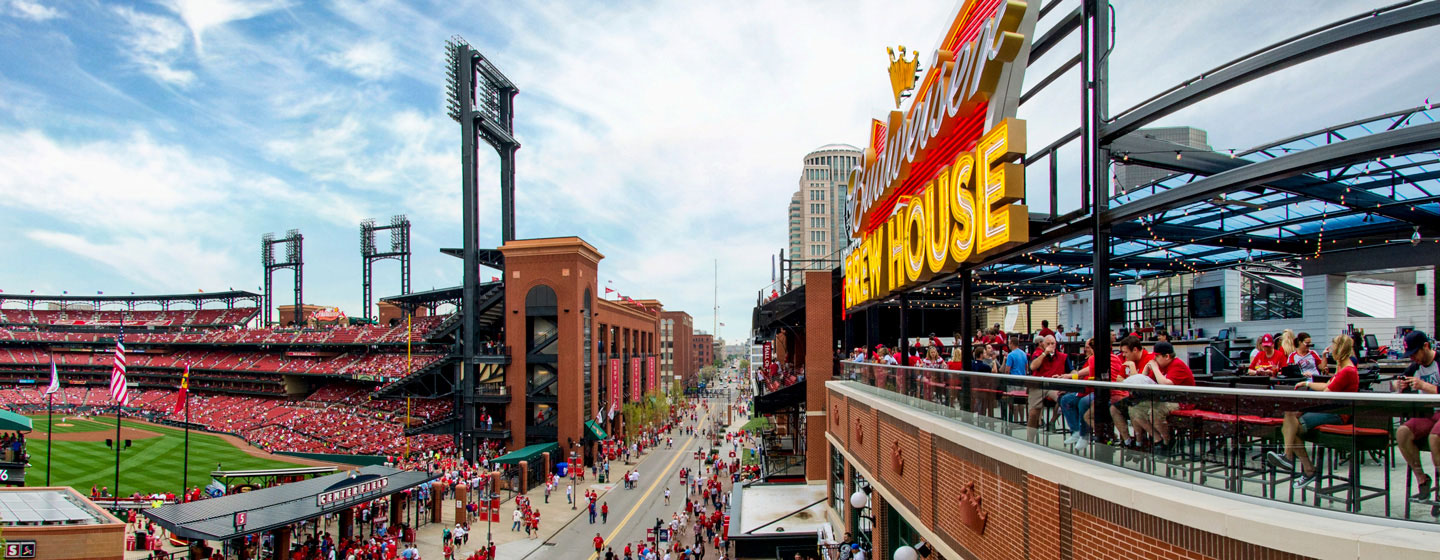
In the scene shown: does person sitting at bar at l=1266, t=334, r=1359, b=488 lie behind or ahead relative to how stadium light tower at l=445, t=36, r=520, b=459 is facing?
behind

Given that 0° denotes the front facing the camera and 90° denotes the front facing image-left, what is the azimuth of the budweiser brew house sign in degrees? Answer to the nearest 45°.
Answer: approximately 45°

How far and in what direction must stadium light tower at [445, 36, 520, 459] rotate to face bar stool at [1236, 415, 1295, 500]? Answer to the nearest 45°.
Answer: approximately 135° to its left

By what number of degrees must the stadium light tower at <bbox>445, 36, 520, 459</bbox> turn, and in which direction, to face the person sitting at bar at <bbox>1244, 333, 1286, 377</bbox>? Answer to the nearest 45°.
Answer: approximately 135° to its left

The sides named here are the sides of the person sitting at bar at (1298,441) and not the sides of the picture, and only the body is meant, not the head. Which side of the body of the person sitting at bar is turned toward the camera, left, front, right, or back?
left

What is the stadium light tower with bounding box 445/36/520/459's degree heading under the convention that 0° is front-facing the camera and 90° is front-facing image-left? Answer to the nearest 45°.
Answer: approximately 135°
